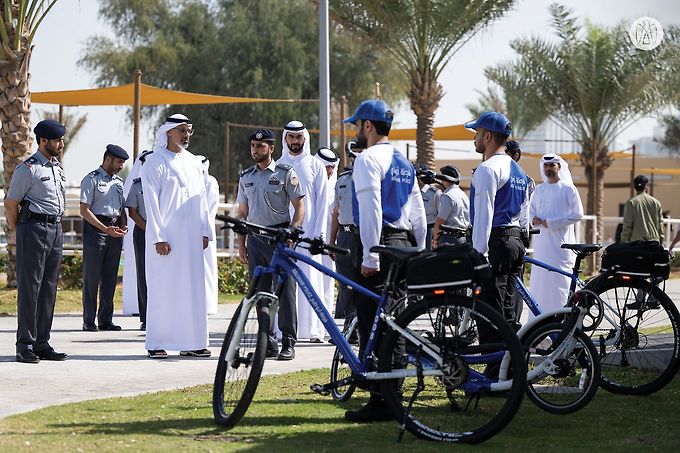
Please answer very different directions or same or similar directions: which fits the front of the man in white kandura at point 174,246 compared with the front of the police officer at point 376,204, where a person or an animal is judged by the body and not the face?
very different directions

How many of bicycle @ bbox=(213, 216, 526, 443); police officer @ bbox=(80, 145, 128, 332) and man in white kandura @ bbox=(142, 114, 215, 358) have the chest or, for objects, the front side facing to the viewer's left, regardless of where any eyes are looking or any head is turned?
1

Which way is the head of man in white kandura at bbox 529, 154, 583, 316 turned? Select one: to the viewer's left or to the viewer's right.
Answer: to the viewer's left

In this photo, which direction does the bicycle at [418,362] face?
to the viewer's left

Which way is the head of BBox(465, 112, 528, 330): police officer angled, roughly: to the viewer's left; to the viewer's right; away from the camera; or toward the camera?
to the viewer's left

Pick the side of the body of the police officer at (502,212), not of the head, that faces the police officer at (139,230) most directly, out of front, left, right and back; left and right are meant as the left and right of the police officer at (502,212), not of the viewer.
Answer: front

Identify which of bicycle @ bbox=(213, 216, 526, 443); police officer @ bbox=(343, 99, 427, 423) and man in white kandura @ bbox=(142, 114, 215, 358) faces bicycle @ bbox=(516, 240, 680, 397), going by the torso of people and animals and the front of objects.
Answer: the man in white kandura

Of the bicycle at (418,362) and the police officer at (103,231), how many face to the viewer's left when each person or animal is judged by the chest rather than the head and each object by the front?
1

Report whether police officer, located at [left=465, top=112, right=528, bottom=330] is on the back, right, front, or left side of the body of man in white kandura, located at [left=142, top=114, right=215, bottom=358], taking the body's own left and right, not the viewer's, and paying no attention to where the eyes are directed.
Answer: front

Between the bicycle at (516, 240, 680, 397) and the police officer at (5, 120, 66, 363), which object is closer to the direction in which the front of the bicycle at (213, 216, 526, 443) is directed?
the police officer
